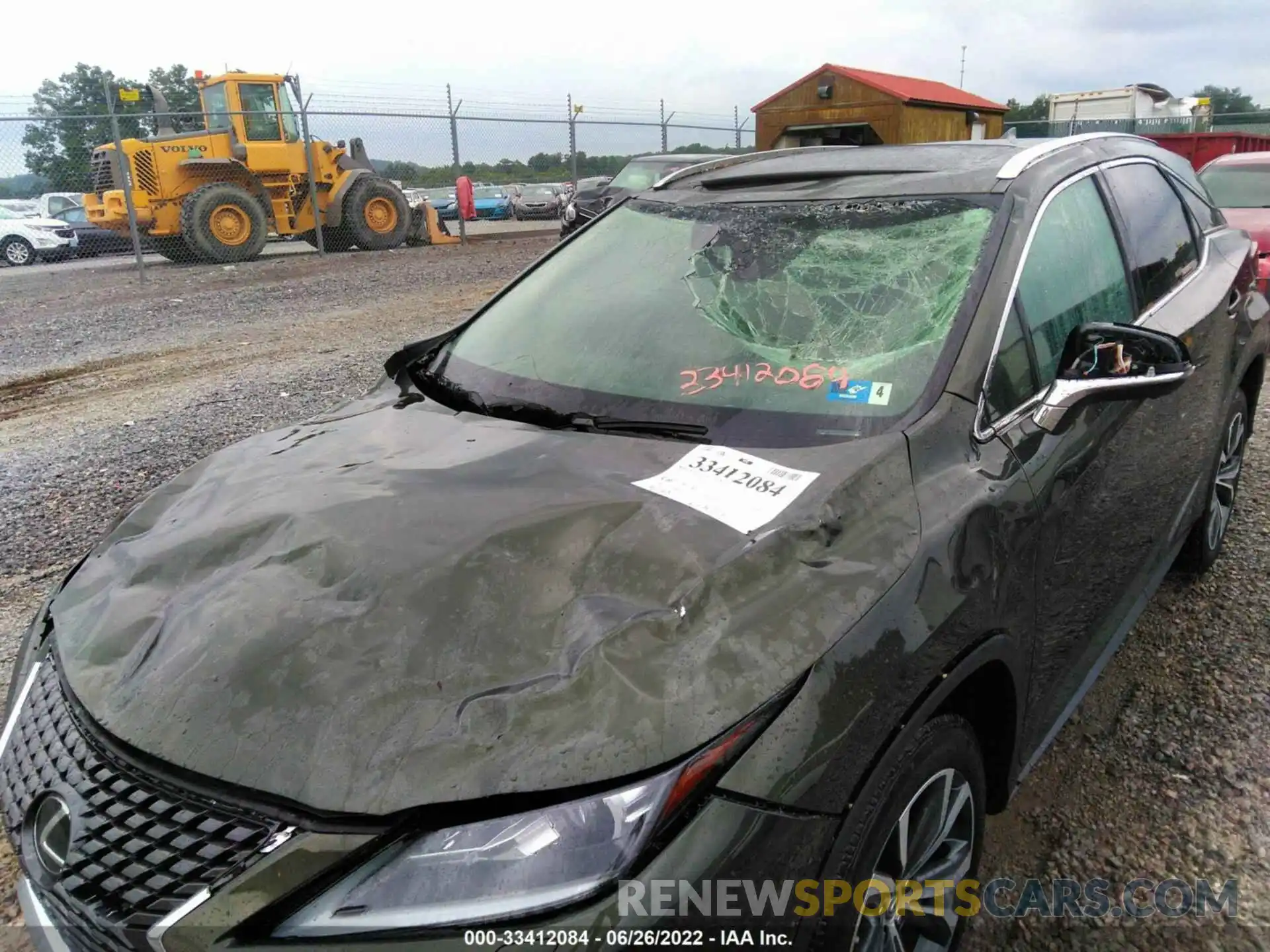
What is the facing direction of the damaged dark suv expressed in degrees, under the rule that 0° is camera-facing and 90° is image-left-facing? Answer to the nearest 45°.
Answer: approximately 45°

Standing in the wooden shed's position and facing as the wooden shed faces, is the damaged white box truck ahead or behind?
behind

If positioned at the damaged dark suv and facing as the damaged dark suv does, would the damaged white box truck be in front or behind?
behind

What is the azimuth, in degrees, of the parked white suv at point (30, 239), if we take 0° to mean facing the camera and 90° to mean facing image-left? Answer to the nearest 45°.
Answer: approximately 315°

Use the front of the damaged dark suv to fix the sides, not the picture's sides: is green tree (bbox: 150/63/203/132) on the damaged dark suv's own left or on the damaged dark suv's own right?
on the damaged dark suv's own right

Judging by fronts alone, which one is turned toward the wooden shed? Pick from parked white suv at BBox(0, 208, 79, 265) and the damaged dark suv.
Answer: the parked white suv

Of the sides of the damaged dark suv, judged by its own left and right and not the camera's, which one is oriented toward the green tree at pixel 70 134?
right

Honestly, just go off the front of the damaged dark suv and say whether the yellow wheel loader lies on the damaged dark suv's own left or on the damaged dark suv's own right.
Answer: on the damaged dark suv's own right
